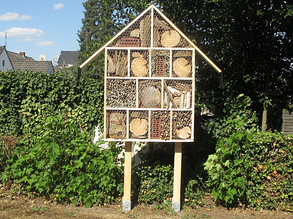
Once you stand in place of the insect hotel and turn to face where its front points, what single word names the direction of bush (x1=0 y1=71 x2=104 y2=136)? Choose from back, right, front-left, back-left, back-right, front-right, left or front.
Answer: back-right

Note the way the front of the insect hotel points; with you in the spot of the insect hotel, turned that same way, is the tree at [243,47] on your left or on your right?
on your left

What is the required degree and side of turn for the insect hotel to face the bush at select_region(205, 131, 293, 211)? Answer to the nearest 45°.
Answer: approximately 90° to its left

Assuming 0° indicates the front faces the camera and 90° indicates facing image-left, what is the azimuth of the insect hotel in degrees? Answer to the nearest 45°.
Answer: approximately 0°
